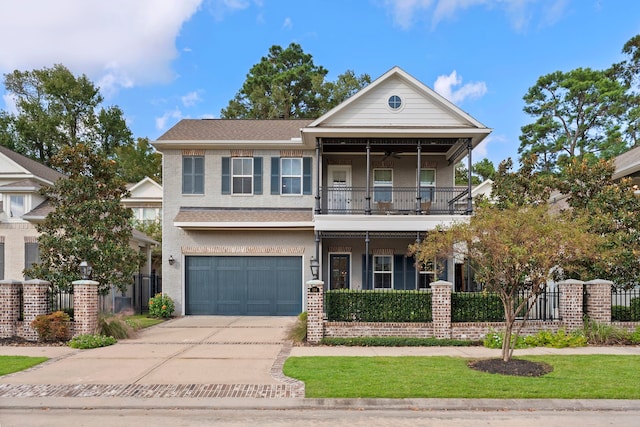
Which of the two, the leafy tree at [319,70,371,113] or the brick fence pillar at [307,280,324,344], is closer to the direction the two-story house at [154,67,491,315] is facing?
the brick fence pillar

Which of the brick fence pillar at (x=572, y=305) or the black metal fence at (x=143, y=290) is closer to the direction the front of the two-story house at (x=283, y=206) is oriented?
the brick fence pillar

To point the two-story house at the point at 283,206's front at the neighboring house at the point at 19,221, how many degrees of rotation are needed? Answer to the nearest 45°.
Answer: approximately 90° to its right

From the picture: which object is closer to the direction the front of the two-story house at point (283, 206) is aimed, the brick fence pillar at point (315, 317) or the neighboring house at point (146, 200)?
the brick fence pillar

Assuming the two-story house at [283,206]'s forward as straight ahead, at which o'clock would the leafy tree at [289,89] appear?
The leafy tree is roughly at 6 o'clock from the two-story house.

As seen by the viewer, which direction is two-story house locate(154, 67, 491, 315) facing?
toward the camera

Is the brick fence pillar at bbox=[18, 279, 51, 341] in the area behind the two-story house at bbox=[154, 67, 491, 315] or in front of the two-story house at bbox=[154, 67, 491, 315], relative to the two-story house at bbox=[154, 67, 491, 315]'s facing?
in front

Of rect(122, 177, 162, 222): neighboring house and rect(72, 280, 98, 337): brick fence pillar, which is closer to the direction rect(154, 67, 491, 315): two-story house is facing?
the brick fence pillar

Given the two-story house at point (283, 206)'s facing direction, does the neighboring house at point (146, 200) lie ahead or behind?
behind

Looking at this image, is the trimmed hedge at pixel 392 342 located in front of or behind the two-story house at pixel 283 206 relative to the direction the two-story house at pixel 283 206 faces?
in front

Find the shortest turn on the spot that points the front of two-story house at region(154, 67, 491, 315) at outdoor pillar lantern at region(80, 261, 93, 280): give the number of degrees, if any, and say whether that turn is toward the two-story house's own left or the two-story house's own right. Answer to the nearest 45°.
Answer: approximately 45° to the two-story house's own right

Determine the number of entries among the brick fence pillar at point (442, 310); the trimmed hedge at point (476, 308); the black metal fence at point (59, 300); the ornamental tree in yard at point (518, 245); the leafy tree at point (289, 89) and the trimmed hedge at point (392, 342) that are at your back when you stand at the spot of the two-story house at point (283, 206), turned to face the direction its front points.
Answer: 1
